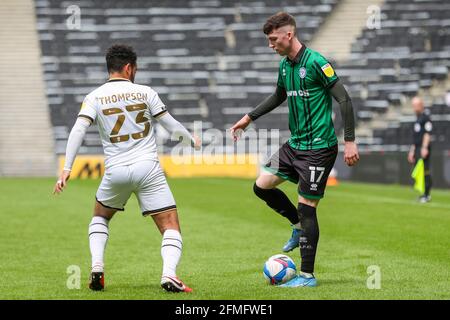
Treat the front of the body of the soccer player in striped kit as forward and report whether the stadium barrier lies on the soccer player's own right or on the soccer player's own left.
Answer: on the soccer player's own right

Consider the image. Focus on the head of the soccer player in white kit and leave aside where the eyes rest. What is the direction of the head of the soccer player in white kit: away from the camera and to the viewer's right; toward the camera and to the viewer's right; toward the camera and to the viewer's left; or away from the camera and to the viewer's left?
away from the camera and to the viewer's right

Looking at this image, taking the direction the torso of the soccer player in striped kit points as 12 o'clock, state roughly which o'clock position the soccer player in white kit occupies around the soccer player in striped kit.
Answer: The soccer player in white kit is roughly at 1 o'clock from the soccer player in striped kit.

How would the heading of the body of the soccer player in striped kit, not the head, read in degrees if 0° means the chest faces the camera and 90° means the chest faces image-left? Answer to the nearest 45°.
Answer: approximately 45°
